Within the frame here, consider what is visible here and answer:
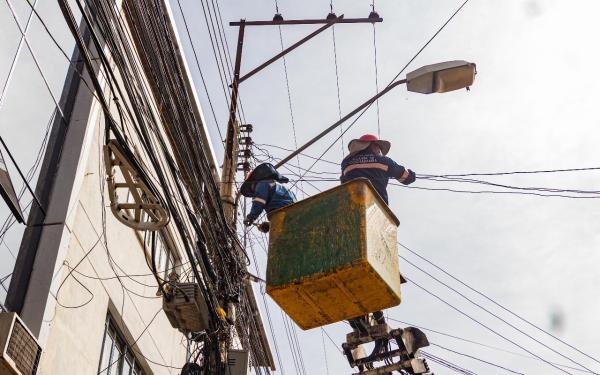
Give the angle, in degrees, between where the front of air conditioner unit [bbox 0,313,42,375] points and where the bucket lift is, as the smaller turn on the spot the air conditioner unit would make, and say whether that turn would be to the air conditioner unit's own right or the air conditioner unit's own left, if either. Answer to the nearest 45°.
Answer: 0° — it already faces it

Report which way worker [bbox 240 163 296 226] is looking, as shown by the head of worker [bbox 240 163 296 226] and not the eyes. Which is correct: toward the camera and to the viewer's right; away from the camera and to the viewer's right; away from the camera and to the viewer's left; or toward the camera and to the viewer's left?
away from the camera and to the viewer's left

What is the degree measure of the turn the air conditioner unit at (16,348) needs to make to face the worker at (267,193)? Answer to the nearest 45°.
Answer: approximately 45° to its left

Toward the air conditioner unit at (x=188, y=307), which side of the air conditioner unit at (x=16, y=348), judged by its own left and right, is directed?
left

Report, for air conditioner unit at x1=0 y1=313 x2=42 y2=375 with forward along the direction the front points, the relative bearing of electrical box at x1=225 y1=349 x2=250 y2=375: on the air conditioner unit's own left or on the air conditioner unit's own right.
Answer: on the air conditioner unit's own left

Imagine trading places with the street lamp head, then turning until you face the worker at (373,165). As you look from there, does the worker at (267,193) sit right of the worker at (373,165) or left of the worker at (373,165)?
right
